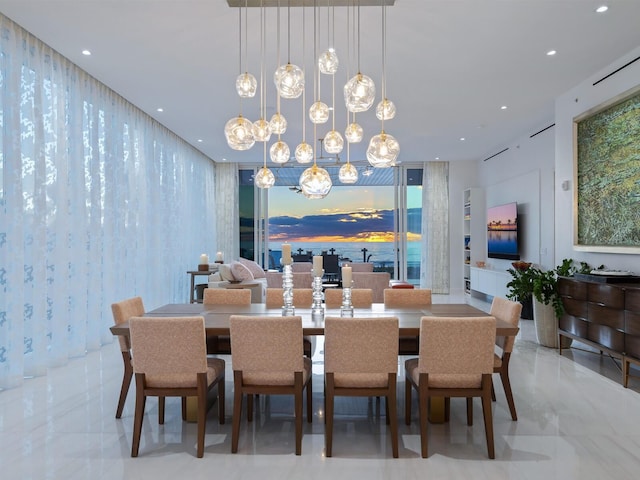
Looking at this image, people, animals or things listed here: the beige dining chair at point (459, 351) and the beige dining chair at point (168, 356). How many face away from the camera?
2

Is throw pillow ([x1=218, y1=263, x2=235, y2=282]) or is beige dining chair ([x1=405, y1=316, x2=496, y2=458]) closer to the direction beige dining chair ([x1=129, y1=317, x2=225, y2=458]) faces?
the throw pillow

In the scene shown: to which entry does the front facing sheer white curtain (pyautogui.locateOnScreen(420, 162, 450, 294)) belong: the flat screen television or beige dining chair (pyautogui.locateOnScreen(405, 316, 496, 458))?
the beige dining chair

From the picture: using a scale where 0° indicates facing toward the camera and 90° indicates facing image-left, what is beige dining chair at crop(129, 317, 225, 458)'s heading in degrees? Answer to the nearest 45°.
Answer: approximately 180°

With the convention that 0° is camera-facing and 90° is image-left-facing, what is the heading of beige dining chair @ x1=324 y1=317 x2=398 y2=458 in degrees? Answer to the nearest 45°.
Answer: approximately 180°

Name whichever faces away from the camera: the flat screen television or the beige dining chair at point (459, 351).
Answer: the beige dining chair

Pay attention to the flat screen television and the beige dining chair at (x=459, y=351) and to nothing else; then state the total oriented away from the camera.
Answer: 1

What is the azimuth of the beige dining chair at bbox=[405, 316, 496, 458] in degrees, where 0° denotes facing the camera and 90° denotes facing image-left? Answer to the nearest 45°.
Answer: approximately 180°

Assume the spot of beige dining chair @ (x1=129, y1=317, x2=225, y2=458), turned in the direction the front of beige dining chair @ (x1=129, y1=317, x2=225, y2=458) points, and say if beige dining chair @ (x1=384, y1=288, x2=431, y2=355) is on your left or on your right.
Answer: on your right

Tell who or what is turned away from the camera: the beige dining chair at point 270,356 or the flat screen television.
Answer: the beige dining chair

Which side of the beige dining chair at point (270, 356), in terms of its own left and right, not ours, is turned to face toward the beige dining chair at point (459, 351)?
right

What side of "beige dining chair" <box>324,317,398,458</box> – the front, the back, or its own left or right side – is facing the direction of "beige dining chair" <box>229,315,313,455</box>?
left

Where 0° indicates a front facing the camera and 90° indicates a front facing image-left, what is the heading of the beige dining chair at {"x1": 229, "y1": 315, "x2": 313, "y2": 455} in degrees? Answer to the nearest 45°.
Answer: approximately 180°
